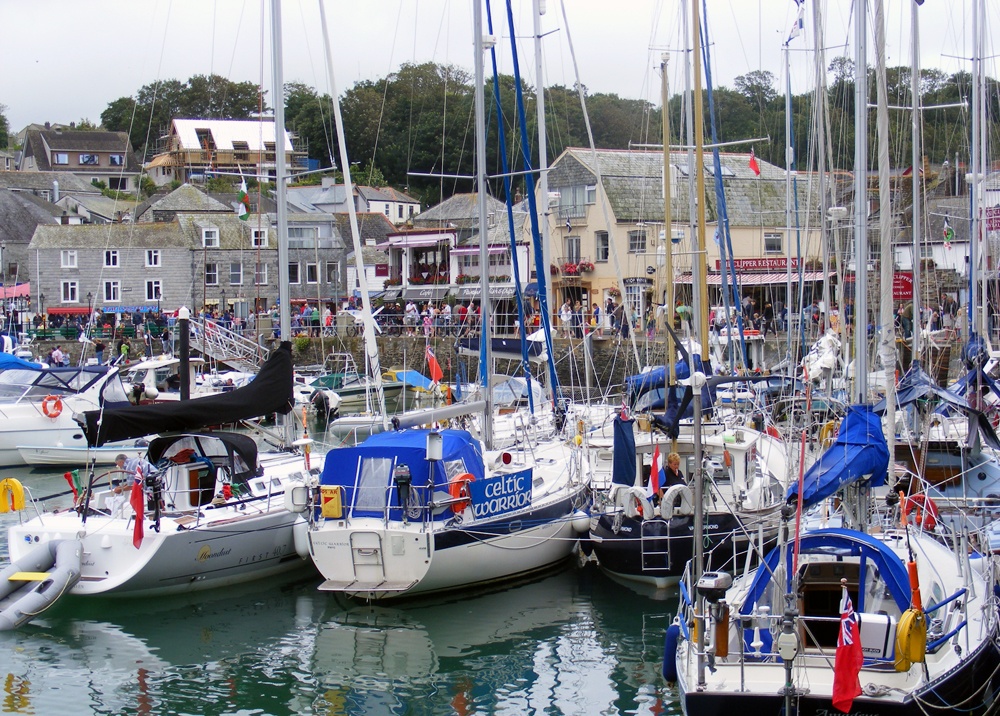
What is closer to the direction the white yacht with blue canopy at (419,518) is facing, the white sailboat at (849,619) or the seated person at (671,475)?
the seated person

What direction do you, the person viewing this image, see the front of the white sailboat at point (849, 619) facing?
facing away from the viewer

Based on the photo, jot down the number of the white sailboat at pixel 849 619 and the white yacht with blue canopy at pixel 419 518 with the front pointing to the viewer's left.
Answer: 0

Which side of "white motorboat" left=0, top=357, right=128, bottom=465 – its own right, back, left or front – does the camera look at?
left

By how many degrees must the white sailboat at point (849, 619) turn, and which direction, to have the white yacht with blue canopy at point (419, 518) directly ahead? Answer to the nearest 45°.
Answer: approximately 45° to its left

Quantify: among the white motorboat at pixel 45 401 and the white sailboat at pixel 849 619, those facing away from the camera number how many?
1

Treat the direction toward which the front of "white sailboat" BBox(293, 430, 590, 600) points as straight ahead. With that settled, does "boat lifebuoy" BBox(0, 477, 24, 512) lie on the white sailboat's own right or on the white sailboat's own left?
on the white sailboat's own left

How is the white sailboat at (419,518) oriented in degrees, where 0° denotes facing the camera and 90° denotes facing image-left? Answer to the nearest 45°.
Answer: approximately 225°

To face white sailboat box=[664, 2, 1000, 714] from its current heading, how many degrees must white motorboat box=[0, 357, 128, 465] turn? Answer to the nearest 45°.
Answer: approximately 90° to its left
